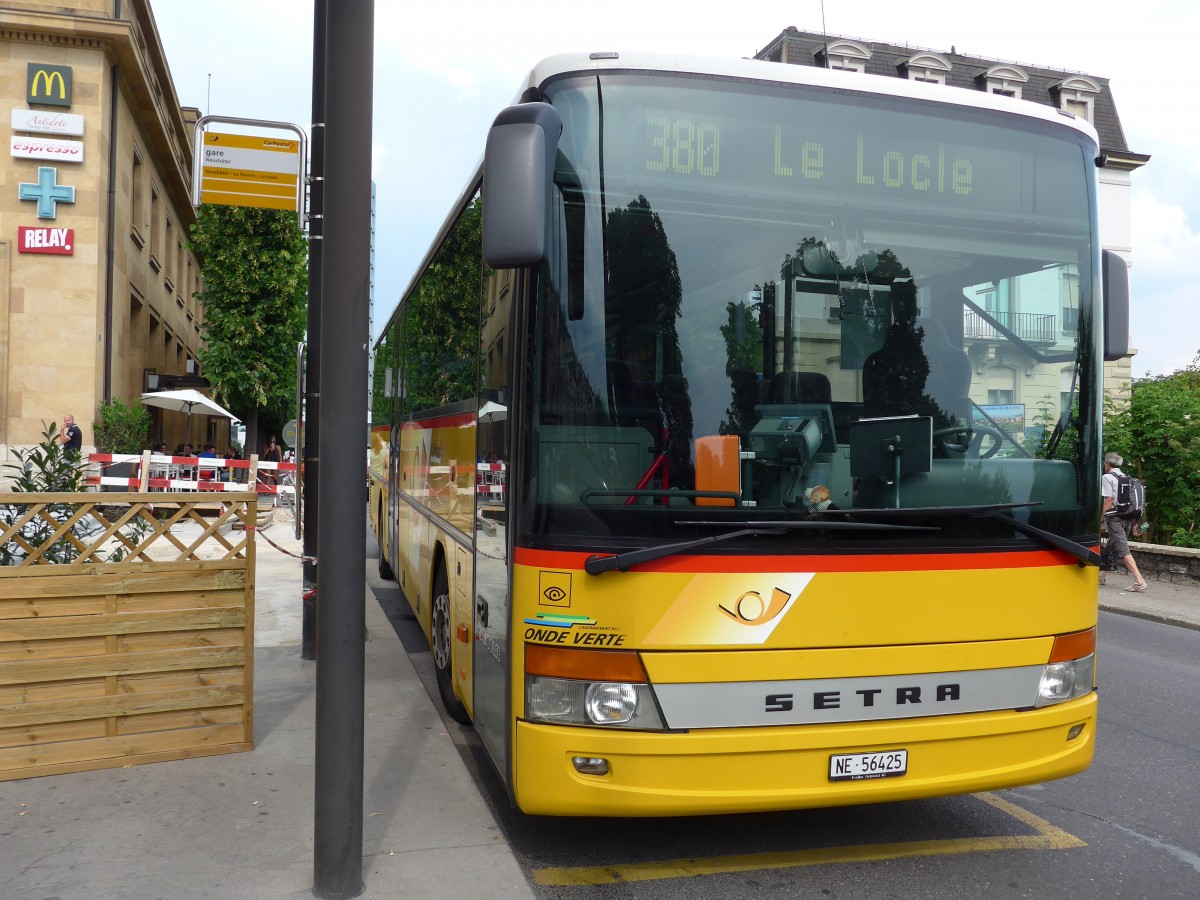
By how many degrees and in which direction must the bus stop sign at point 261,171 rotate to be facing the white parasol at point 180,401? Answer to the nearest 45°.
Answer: approximately 180°

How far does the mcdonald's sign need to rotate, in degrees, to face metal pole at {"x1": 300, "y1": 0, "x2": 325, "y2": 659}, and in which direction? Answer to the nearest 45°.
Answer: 0° — it already faces it

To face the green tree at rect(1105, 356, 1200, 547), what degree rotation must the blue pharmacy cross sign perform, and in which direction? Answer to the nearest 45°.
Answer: approximately 45° to its left

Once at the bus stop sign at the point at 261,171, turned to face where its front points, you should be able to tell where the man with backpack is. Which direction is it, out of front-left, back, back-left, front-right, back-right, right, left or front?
left

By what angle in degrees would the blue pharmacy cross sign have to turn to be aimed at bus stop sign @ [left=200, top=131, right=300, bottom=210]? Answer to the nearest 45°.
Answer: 0° — it already faces it

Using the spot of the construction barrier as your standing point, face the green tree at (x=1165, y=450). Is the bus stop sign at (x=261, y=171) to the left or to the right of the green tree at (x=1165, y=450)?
right

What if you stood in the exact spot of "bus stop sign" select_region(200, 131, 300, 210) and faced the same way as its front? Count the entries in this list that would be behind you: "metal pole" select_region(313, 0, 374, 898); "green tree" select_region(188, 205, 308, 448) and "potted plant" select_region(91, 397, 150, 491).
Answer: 2
